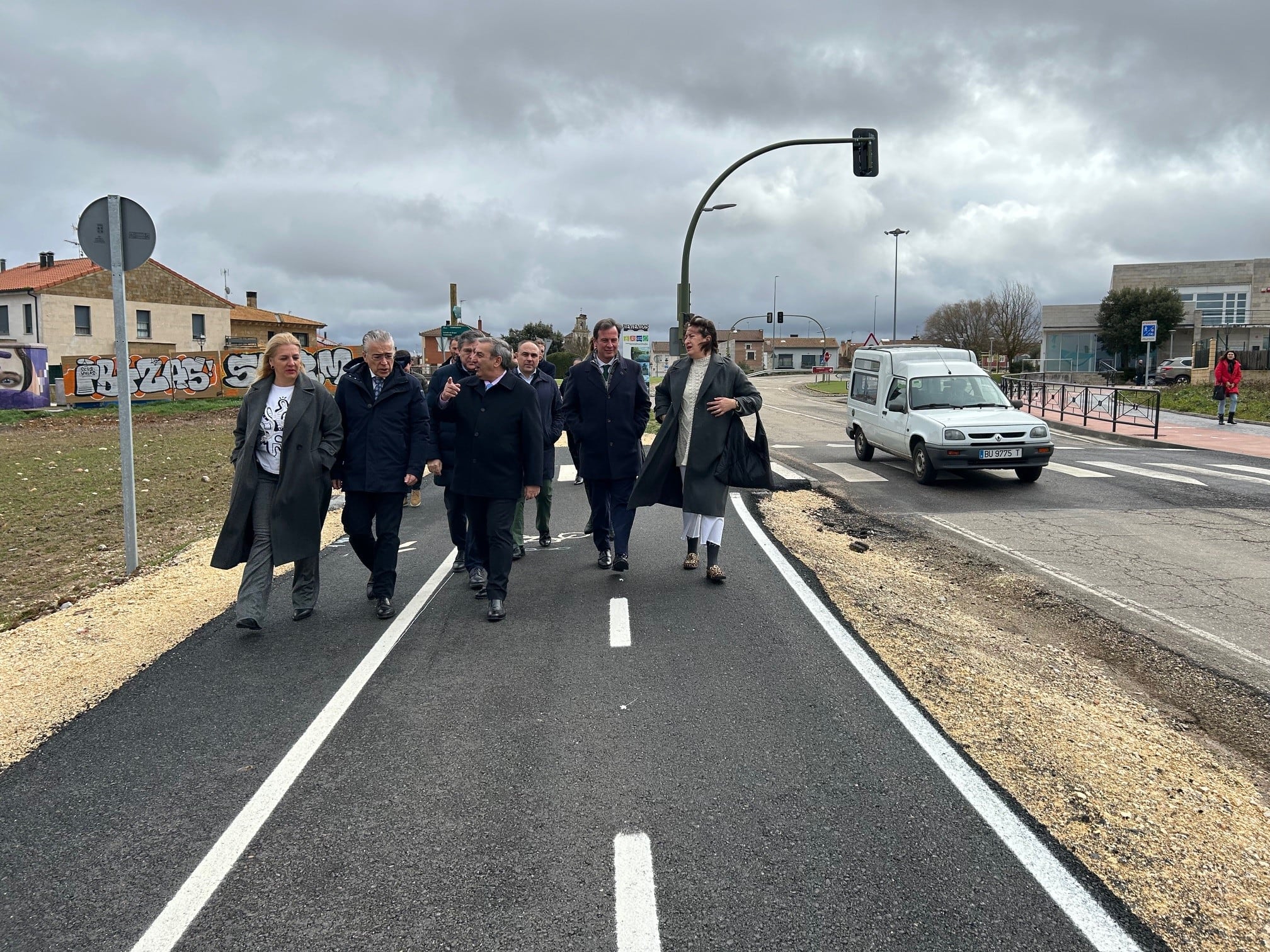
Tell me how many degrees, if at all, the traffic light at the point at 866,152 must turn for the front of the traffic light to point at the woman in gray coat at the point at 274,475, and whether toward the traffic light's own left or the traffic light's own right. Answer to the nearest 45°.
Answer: approximately 180°

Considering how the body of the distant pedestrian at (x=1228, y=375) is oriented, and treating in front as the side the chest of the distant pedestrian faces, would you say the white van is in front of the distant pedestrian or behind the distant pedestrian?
in front

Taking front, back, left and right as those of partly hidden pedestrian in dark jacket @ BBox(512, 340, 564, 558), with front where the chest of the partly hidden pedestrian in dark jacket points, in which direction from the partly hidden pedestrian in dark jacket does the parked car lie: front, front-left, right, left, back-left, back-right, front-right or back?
back-left

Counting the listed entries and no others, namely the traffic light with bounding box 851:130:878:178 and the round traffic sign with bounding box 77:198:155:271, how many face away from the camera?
2

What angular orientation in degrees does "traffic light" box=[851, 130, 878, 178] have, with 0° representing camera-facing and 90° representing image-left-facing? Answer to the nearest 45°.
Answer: approximately 180°

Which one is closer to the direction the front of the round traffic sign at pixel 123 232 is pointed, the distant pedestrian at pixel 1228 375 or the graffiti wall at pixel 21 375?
the graffiti wall

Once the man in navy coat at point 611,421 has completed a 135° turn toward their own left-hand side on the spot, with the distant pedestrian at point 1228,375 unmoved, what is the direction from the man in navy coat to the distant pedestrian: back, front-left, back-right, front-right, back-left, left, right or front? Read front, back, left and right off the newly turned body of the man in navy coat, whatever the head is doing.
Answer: front

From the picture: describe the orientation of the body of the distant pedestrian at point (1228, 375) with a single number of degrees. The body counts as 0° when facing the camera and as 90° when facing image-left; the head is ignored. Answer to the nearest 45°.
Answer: approximately 0°

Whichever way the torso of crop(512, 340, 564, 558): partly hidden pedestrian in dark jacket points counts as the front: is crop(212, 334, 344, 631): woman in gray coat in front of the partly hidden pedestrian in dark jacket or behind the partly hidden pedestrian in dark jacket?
in front

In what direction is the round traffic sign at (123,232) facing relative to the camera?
away from the camera
